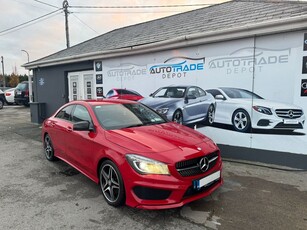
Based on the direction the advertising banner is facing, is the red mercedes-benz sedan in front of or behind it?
in front

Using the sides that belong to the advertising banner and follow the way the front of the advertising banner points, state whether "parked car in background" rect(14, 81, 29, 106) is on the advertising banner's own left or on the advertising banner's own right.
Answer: on the advertising banner's own right

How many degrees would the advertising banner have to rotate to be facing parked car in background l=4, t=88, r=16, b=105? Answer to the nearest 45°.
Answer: approximately 90° to its right

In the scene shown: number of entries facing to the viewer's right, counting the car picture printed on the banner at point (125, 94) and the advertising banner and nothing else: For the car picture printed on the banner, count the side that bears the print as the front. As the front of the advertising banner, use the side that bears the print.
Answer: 0

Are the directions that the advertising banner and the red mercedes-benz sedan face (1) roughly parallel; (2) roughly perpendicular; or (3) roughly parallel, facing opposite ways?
roughly perpendicular

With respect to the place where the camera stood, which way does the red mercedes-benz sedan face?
facing the viewer and to the right of the viewer

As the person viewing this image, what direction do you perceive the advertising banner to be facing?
facing the viewer and to the left of the viewer

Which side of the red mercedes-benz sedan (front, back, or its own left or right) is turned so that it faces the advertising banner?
left
